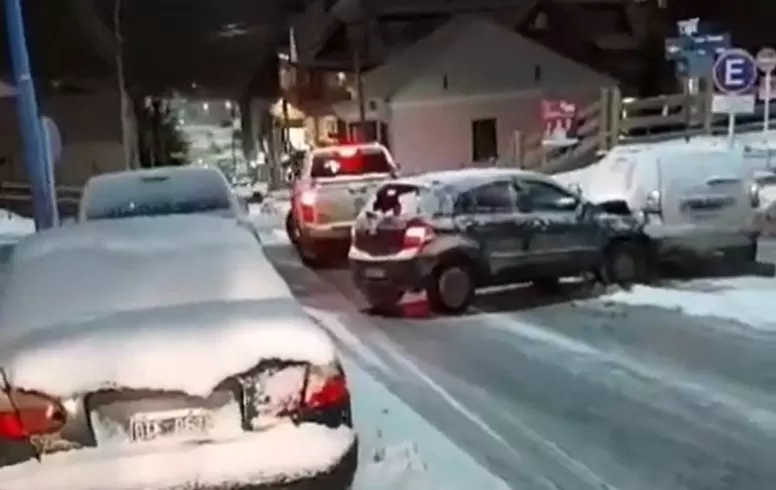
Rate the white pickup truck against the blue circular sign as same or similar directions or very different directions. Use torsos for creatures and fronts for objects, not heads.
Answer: very different directions

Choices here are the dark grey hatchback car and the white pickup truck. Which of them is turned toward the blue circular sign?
the dark grey hatchback car

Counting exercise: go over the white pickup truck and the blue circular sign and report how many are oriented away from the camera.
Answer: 1

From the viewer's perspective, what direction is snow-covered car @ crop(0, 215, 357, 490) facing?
away from the camera

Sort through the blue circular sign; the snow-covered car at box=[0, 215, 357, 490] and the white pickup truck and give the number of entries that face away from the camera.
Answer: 2

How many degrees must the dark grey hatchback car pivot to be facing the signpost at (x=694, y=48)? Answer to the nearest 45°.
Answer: approximately 45° to its left

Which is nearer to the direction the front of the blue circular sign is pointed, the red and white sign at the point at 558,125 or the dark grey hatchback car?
the dark grey hatchback car

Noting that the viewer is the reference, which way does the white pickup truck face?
facing away from the viewer

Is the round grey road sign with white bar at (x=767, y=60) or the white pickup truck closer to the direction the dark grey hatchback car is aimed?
the round grey road sign with white bar

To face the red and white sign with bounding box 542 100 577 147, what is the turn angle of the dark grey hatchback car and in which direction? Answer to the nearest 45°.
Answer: approximately 45° to its left

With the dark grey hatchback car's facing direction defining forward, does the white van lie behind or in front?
in front

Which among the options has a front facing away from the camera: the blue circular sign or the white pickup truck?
the white pickup truck

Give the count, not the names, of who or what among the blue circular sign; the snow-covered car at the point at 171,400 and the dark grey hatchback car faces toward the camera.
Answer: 1
